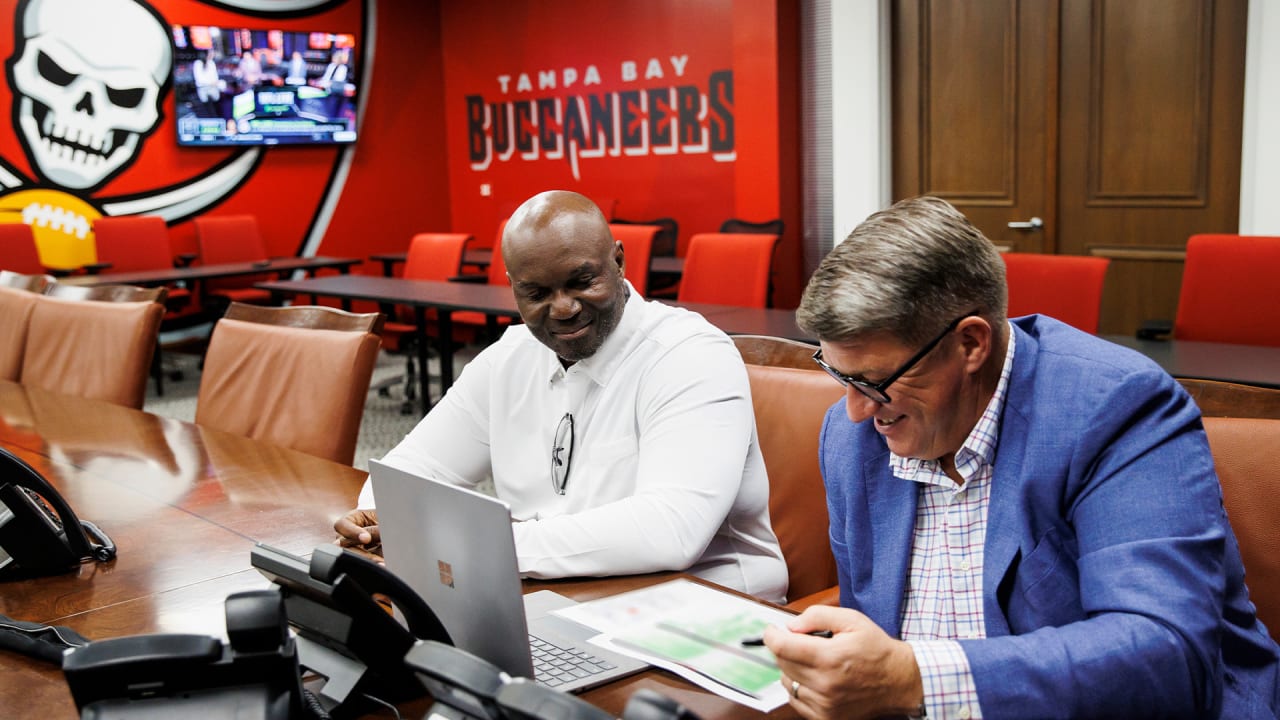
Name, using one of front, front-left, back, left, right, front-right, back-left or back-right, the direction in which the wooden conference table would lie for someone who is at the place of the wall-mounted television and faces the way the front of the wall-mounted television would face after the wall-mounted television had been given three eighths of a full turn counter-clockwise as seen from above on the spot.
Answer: back

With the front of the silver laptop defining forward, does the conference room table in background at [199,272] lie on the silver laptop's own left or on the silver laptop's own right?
on the silver laptop's own left

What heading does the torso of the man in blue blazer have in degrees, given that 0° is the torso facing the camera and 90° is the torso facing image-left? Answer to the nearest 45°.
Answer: approximately 45°

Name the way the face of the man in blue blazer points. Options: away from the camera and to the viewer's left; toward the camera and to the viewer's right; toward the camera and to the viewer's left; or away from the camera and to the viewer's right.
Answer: toward the camera and to the viewer's left

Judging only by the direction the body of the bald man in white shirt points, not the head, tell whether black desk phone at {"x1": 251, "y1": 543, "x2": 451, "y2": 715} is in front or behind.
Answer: in front

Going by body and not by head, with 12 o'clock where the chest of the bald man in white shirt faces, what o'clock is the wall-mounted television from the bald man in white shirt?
The wall-mounted television is roughly at 4 o'clock from the bald man in white shirt.

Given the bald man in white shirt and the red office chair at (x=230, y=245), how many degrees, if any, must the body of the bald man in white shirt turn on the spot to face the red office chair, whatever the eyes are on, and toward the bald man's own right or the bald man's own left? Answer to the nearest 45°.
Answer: approximately 135° to the bald man's own right

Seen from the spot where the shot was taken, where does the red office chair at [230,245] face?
facing the viewer and to the right of the viewer

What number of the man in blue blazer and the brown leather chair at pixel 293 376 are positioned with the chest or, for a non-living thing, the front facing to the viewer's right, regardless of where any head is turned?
0
